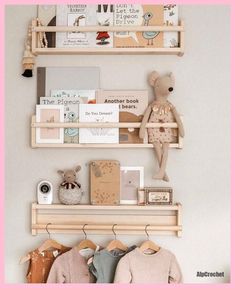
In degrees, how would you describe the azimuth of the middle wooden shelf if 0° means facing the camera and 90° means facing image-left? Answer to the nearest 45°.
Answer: approximately 0°

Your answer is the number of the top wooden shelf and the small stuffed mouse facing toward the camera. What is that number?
2

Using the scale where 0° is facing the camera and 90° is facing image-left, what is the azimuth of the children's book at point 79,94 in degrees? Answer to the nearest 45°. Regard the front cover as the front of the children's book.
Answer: approximately 0°

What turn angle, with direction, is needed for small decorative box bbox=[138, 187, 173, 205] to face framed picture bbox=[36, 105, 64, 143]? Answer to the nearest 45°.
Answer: approximately 90° to its right
